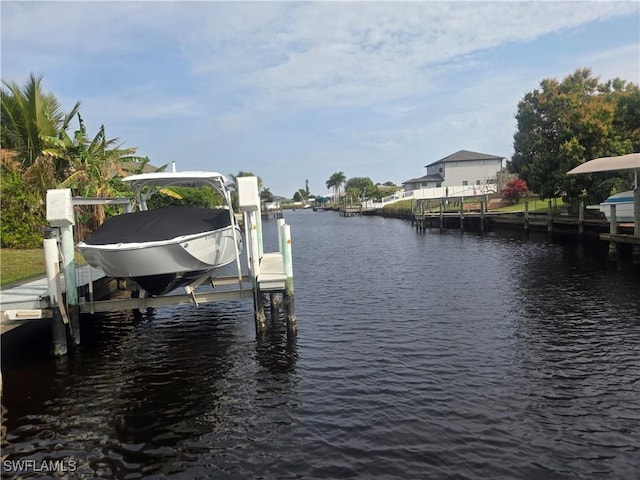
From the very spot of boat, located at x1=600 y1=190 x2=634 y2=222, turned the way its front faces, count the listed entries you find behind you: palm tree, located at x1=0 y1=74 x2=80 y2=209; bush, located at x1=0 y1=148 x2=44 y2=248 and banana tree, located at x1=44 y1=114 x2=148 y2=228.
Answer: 0

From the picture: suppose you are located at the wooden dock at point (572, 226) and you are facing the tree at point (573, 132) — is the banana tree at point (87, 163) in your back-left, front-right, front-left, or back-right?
back-left

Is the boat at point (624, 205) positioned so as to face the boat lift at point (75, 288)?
no

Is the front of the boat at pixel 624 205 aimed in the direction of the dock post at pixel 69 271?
no

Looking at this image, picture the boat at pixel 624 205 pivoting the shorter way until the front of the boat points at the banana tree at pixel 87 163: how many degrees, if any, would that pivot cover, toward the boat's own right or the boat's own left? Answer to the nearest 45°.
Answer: approximately 45° to the boat's own left

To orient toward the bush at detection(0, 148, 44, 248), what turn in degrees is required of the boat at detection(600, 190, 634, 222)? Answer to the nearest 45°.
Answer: approximately 45° to its left

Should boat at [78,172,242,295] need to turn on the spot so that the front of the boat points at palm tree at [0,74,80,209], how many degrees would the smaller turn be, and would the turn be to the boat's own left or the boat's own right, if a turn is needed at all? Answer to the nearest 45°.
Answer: approximately 135° to the boat's own right

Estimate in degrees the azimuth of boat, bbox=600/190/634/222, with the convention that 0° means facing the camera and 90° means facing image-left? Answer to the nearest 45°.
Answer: approximately 90°

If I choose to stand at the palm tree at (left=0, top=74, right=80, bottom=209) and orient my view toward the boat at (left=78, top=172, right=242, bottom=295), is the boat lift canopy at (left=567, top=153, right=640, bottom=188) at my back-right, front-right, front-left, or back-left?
front-left

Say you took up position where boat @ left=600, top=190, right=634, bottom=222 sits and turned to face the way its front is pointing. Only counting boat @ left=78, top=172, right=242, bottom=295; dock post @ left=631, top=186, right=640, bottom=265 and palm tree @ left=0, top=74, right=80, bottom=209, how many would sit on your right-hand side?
0

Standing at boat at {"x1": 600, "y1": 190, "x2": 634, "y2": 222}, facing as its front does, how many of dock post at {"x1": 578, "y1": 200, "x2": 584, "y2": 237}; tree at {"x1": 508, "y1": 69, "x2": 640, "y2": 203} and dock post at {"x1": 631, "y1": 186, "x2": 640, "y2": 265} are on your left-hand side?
1

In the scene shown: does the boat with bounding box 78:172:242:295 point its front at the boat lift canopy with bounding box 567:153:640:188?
no

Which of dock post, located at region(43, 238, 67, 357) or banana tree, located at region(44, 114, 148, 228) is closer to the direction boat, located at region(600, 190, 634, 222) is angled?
the banana tree
